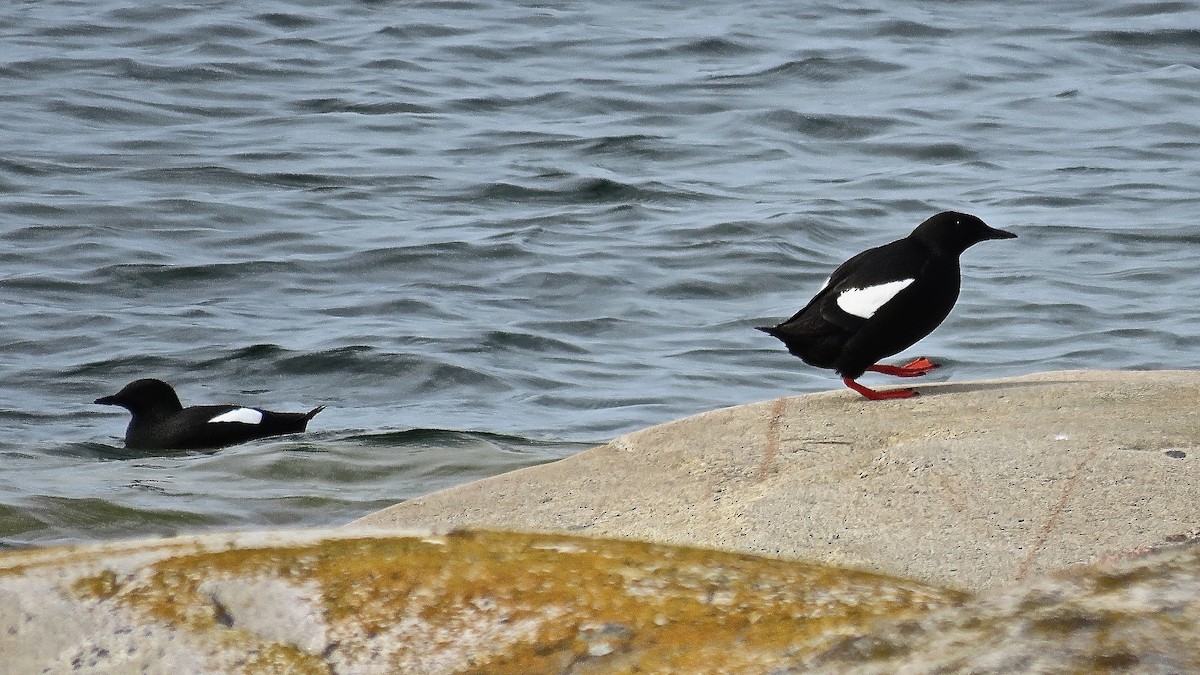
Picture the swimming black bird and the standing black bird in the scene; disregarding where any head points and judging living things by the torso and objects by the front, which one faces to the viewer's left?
the swimming black bird

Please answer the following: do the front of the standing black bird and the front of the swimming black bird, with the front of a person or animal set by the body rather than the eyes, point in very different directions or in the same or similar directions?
very different directions

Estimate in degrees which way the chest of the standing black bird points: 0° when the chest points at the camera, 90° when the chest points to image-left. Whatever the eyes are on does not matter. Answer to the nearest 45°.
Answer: approximately 270°

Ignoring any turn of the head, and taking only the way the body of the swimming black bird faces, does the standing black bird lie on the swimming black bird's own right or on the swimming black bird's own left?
on the swimming black bird's own left

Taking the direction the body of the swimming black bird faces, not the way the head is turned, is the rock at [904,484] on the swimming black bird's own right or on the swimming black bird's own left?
on the swimming black bird's own left

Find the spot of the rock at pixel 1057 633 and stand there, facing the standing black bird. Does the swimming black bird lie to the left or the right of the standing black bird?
left

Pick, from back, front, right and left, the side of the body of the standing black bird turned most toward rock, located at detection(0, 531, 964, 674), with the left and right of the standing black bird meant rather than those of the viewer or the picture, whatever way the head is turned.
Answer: right

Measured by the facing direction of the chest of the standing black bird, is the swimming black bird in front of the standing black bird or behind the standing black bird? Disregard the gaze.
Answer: behind

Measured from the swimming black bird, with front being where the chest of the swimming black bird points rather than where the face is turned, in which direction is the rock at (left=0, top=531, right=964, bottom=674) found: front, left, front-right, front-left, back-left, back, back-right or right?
left

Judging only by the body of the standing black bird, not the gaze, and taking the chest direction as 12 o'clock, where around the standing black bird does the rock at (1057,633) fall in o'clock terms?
The rock is roughly at 3 o'clock from the standing black bird.

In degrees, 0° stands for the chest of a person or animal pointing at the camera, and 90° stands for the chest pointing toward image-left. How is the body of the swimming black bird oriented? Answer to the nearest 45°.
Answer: approximately 90°

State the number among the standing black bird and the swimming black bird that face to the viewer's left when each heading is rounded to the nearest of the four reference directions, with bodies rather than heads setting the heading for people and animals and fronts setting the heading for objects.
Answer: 1
